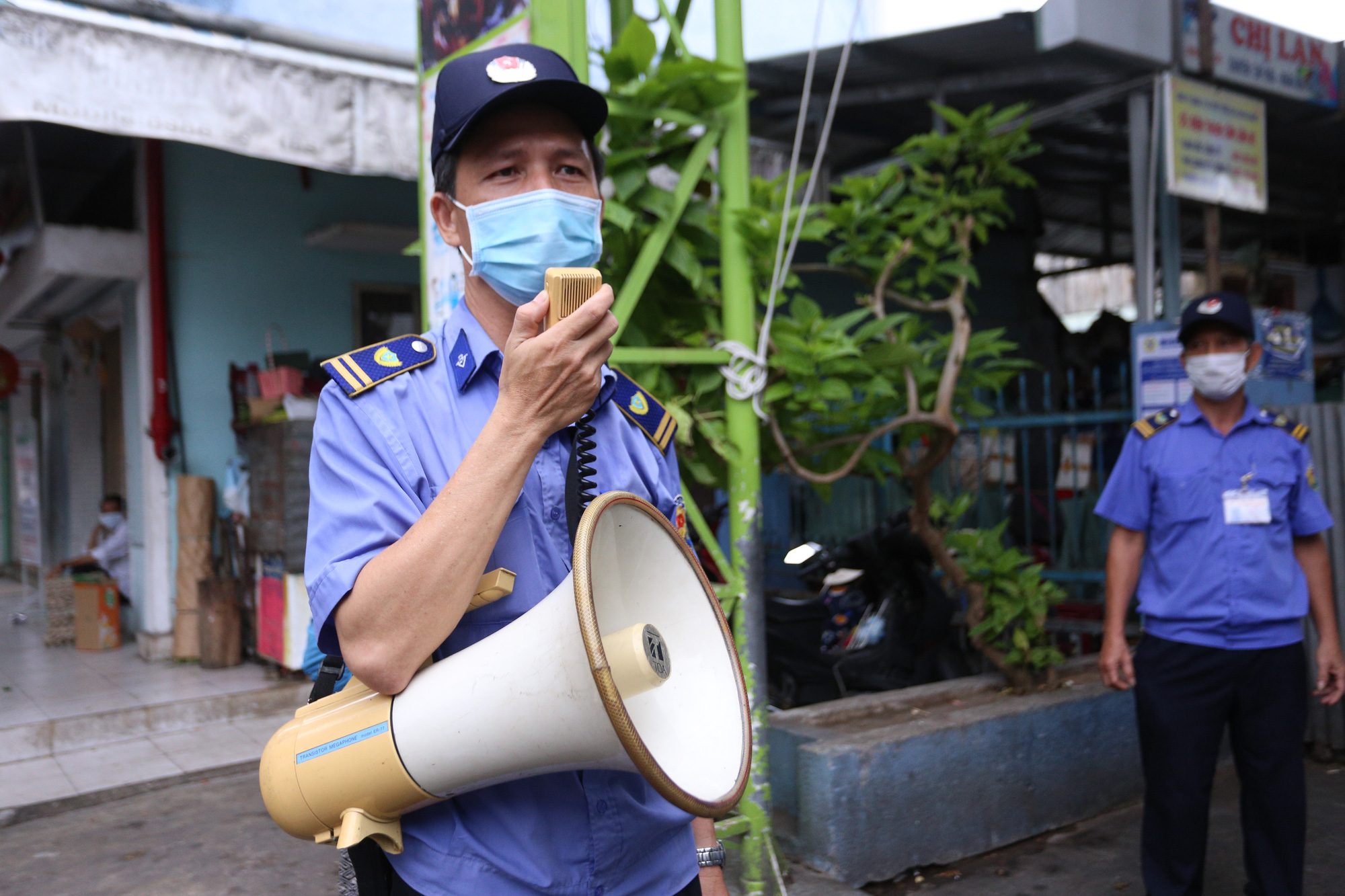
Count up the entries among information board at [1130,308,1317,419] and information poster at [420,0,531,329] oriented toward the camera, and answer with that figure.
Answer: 2

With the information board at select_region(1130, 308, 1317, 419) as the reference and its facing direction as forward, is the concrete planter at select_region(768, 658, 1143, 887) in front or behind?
in front

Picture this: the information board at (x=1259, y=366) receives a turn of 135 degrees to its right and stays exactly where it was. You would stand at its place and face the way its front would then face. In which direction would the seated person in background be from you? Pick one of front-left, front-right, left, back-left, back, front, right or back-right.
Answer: front-left

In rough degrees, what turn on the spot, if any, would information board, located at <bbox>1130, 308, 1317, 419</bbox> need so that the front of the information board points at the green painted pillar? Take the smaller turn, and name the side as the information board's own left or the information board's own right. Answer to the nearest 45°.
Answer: approximately 45° to the information board's own right
